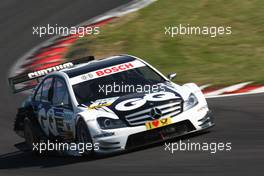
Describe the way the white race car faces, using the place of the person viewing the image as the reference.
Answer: facing the viewer and to the right of the viewer
